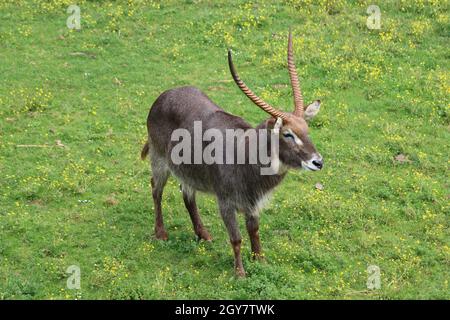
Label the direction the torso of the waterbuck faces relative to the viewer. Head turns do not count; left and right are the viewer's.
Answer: facing the viewer and to the right of the viewer
